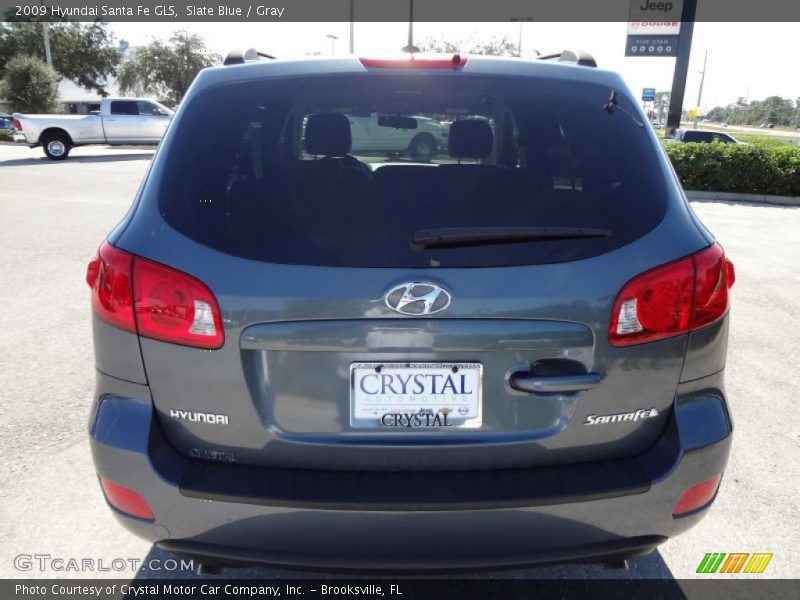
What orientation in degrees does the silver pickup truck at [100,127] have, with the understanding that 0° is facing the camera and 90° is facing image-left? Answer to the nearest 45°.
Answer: approximately 270°

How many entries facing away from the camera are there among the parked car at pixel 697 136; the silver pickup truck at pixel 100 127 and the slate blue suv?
1

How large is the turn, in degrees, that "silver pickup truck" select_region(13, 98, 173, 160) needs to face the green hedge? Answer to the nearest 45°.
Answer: approximately 45° to its right

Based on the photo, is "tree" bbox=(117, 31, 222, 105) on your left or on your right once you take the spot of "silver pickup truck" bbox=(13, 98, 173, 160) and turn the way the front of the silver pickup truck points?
on your left

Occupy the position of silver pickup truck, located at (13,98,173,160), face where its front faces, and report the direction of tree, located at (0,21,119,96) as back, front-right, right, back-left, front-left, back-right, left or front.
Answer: left

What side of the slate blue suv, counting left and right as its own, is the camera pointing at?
back

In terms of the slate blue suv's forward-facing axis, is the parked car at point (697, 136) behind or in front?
in front

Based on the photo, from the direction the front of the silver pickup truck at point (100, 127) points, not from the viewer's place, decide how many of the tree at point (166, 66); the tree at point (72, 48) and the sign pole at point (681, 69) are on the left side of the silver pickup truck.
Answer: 2

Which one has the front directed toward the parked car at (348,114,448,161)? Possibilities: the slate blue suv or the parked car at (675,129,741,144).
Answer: the slate blue suv
